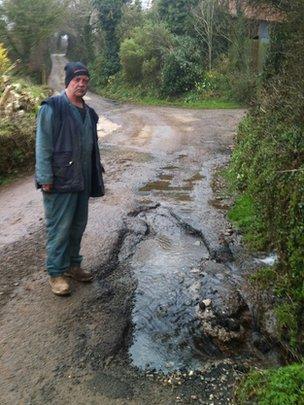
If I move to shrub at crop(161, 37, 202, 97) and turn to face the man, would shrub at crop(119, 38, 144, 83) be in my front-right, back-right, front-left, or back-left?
back-right

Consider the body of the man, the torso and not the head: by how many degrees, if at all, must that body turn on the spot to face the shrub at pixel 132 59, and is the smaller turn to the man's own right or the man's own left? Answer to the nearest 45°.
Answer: approximately 135° to the man's own left

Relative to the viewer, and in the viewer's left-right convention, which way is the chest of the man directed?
facing the viewer and to the right of the viewer

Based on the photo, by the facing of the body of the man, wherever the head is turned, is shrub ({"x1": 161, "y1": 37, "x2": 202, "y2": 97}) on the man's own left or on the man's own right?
on the man's own left
